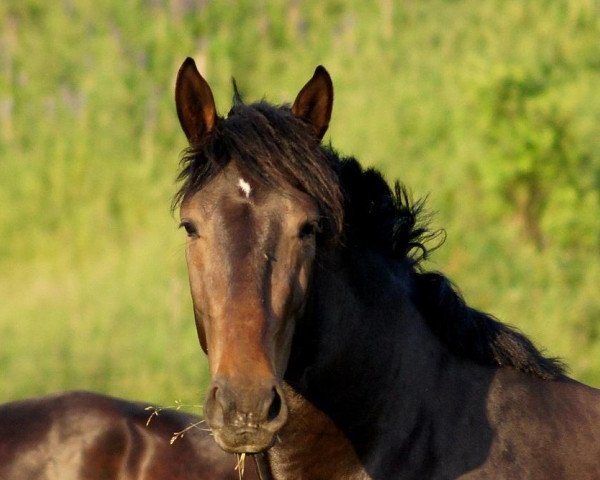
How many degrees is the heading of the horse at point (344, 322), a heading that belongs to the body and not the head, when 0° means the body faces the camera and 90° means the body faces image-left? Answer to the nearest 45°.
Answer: approximately 45°
